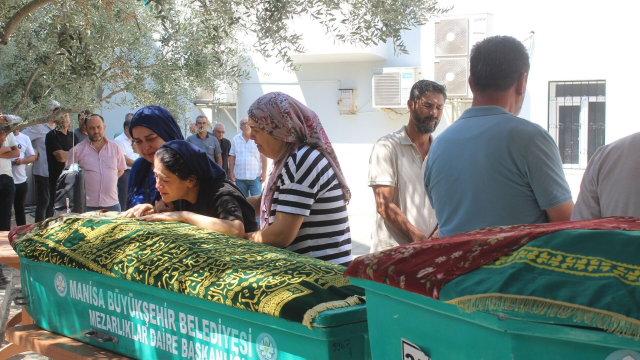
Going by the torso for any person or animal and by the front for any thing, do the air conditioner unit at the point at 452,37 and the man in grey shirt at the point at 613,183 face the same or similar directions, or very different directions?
very different directions

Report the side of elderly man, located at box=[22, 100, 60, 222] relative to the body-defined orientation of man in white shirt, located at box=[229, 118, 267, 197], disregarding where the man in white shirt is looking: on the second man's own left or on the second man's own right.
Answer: on the second man's own right

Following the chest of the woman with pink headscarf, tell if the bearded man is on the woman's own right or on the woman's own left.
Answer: on the woman's own right

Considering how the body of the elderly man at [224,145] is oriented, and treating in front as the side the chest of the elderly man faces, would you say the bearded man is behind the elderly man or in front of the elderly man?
in front

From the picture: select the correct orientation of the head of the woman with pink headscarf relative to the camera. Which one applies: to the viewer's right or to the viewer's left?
to the viewer's left

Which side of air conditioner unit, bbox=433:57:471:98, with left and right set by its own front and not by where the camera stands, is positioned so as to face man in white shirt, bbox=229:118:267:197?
right

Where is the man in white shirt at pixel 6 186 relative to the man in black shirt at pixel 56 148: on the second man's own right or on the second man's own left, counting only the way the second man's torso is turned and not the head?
on the second man's own right

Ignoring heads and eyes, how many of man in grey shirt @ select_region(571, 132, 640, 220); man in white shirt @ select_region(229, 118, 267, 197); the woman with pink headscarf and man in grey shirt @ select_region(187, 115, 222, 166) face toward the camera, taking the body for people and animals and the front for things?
2

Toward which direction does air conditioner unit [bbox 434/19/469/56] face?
toward the camera

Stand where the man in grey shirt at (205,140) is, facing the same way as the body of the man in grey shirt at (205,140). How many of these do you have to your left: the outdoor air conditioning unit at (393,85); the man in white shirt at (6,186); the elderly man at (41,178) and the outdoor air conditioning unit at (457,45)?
2

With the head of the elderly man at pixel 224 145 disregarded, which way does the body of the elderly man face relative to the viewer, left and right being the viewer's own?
facing the viewer

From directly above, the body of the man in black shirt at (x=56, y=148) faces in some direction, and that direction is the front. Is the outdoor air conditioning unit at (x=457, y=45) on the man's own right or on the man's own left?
on the man's own left
